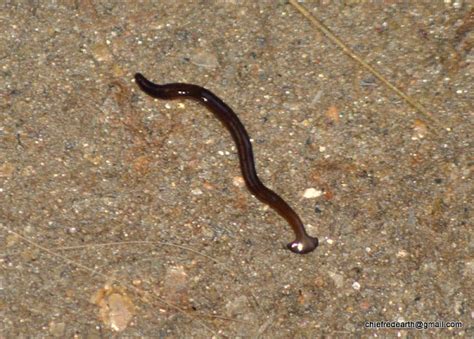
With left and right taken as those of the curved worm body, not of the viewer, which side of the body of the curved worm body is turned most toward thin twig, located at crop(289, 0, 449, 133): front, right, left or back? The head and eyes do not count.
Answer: left

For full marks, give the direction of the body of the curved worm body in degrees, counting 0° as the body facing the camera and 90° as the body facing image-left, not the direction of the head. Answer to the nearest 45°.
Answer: approximately 315°
